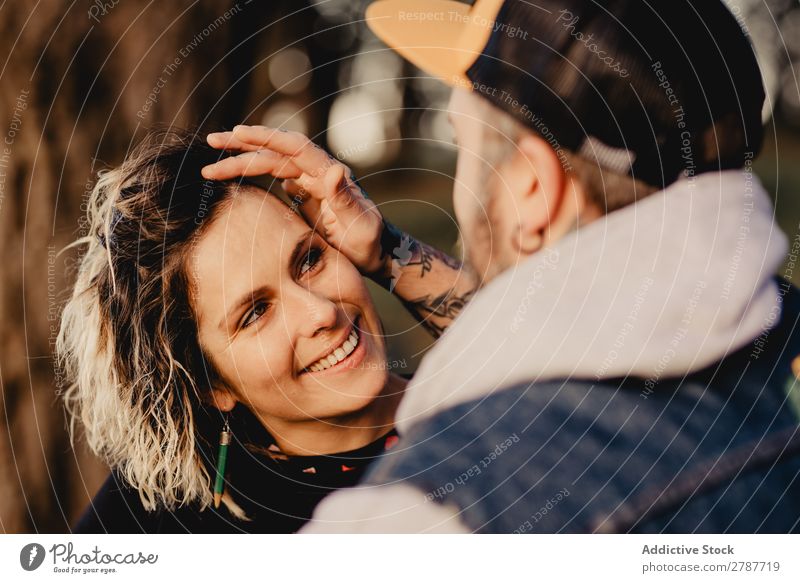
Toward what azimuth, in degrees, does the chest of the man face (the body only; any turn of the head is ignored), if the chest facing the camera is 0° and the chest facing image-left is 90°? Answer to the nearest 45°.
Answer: approximately 135°

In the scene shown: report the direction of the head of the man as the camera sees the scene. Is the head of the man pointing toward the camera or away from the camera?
away from the camera

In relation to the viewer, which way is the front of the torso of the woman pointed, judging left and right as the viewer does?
facing the viewer and to the right of the viewer

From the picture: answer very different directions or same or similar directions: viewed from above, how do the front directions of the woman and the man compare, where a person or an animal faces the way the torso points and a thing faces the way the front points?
very different directions
